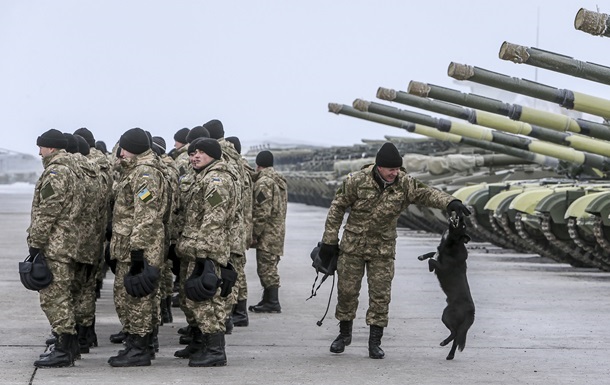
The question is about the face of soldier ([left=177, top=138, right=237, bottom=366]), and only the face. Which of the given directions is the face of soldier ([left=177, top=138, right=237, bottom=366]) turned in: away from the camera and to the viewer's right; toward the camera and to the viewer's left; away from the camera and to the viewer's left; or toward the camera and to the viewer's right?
toward the camera and to the viewer's left

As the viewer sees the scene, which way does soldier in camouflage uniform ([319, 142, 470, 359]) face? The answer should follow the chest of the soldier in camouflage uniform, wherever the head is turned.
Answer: toward the camera

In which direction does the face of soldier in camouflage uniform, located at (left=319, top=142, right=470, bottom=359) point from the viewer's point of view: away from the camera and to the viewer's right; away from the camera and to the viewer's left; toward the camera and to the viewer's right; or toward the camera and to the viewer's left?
toward the camera and to the viewer's right
